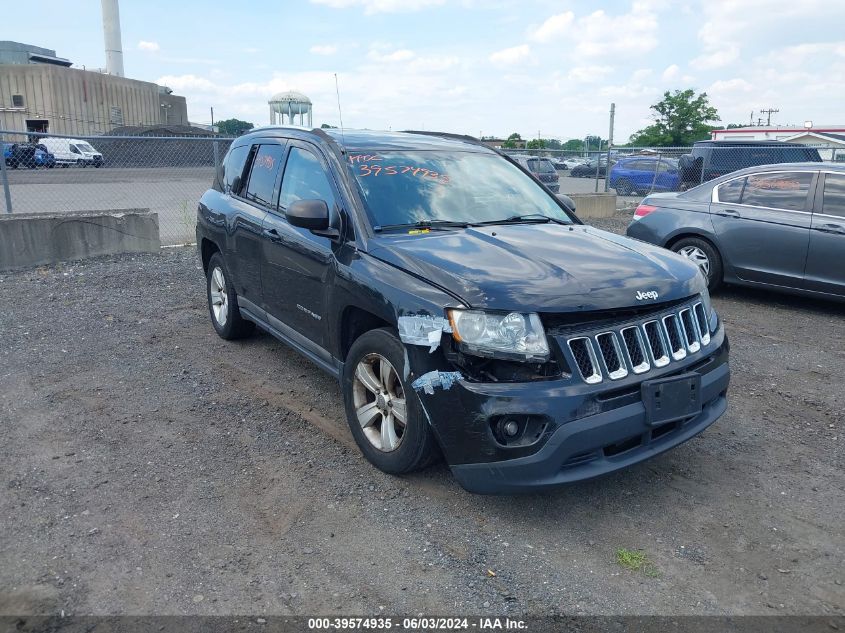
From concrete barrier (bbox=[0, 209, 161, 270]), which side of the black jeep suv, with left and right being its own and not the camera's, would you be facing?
back

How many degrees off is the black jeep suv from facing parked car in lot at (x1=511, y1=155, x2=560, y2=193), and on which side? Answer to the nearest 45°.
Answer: approximately 135° to its left

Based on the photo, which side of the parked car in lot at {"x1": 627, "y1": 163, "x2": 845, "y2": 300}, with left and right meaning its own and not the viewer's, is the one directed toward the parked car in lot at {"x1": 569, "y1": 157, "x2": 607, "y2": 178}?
left

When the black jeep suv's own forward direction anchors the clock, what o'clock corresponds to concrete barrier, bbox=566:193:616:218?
The concrete barrier is roughly at 8 o'clock from the black jeep suv.

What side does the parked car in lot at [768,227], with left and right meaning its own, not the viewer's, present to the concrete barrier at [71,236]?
back

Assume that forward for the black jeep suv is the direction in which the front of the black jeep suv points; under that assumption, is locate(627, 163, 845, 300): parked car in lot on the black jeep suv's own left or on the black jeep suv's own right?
on the black jeep suv's own left

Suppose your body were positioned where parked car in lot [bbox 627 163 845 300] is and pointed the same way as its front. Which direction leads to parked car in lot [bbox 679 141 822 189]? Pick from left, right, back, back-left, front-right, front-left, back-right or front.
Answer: left

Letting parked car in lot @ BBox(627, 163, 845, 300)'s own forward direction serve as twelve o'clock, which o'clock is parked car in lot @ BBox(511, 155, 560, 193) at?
parked car in lot @ BBox(511, 155, 560, 193) is roughly at 8 o'clock from parked car in lot @ BBox(627, 163, 845, 300).

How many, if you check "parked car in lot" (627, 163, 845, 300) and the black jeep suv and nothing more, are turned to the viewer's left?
0

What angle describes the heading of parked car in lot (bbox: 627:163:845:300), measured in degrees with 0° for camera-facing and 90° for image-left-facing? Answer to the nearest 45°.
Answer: approximately 270°

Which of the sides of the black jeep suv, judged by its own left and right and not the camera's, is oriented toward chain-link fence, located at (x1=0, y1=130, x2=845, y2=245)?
back

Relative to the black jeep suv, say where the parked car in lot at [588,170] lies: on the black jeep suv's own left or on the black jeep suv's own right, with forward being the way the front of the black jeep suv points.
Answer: on the black jeep suv's own left

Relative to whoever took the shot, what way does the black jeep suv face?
facing the viewer and to the right of the viewer

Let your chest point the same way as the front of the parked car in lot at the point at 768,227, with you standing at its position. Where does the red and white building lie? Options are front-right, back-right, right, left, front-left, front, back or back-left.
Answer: left

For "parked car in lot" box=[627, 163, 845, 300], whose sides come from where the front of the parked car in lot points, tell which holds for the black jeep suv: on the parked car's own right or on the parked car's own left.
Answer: on the parked car's own right
